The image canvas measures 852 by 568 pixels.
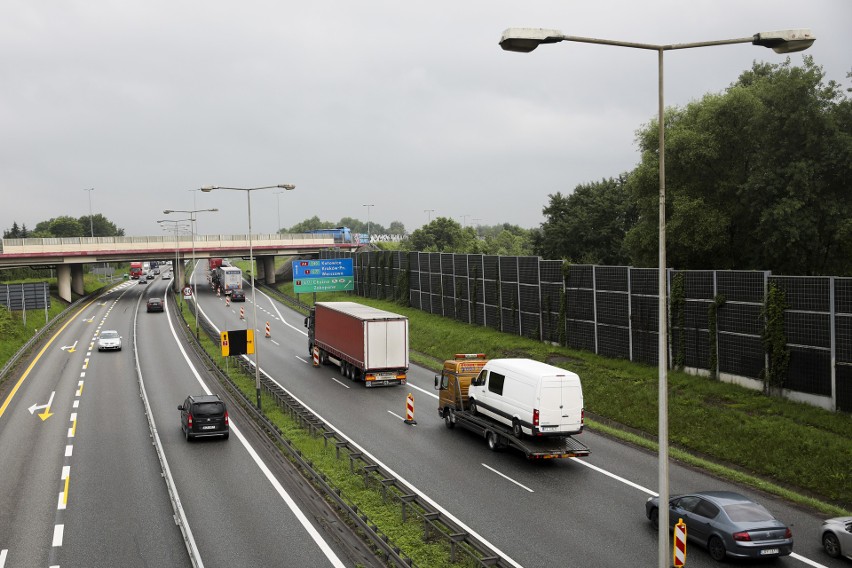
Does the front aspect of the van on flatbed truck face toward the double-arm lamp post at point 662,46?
no

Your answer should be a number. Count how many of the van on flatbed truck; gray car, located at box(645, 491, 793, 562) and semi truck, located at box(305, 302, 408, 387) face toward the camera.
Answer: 0

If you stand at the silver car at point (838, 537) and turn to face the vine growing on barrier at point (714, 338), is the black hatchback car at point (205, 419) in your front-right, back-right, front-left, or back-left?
front-left

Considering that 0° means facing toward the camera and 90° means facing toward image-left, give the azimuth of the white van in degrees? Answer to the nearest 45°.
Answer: approximately 135°

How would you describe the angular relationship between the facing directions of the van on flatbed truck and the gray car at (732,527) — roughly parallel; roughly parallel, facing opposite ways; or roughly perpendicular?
roughly parallel

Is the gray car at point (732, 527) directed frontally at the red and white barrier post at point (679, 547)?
no

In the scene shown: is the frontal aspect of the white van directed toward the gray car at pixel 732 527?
no

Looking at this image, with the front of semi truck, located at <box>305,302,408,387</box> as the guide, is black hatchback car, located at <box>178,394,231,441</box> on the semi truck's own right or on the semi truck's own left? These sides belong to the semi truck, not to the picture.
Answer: on the semi truck's own left

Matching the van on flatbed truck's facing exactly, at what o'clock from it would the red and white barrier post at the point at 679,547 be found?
The red and white barrier post is roughly at 7 o'clock from the van on flatbed truck.

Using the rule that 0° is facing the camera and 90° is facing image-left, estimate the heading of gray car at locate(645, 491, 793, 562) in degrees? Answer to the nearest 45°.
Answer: approximately 135°

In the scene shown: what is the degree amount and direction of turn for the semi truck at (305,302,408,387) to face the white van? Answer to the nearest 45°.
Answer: approximately 135° to its left

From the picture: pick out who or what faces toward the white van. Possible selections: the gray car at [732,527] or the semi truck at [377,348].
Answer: the gray car

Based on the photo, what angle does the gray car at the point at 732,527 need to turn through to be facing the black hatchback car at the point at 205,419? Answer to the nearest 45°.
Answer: approximately 45° to its left

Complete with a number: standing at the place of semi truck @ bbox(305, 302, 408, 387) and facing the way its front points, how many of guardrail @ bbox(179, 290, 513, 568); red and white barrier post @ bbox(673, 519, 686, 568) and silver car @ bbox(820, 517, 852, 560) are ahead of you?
0

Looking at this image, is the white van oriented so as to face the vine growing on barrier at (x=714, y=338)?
no

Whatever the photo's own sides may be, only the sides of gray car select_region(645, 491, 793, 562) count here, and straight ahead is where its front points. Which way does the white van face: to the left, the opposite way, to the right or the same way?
the same way

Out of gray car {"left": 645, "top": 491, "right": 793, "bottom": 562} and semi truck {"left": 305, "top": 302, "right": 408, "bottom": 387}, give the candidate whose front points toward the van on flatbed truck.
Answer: the gray car
